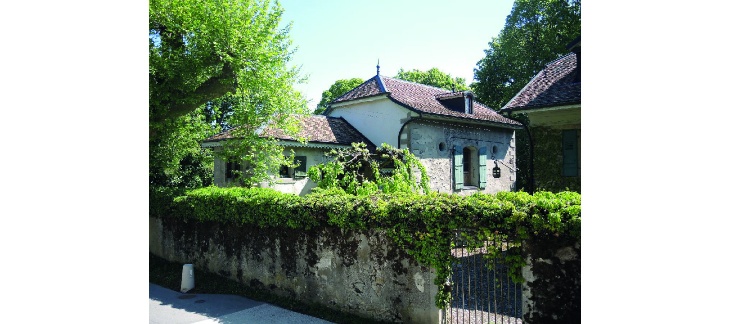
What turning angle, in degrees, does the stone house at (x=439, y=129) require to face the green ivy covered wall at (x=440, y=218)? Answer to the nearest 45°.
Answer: approximately 45° to its right

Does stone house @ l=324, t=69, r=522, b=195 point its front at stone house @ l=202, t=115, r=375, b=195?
no

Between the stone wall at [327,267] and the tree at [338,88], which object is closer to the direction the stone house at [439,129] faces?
the stone wall

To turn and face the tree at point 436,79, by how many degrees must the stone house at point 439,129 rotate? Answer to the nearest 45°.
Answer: approximately 135° to its left

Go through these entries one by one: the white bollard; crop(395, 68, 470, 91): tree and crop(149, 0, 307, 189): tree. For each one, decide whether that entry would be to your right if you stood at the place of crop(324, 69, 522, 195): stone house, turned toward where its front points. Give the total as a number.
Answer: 2

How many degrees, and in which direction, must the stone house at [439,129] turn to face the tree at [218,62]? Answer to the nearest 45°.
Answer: approximately 90° to its right

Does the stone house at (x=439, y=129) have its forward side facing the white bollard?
no

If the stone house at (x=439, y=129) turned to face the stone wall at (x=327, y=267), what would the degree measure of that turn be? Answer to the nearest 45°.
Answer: approximately 45° to its right

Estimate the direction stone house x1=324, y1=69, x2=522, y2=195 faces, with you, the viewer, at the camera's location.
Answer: facing the viewer and to the right of the viewer

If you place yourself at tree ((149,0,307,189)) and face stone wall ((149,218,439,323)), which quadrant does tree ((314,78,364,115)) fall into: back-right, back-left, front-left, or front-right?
back-left

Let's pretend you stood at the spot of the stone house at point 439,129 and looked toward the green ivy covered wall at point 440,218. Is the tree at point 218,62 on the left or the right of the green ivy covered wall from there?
right

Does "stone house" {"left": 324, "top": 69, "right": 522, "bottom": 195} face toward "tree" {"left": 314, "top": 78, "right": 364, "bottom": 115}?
no
